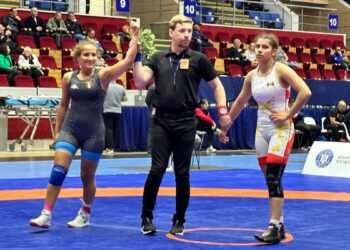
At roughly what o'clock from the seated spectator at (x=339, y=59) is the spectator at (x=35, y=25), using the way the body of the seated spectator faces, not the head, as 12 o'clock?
The spectator is roughly at 3 o'clock from the seated spectator.

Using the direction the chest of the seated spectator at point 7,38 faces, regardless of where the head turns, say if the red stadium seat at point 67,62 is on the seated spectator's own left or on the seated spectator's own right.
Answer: on the seated spectator's own left

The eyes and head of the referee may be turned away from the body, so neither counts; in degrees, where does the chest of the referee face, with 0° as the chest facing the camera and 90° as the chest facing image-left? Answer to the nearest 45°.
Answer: approximately 0°

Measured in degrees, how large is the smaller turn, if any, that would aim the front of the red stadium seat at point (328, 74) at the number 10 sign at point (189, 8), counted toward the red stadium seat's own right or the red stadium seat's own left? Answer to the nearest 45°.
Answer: approximately 135° to the red stadium seat's own right

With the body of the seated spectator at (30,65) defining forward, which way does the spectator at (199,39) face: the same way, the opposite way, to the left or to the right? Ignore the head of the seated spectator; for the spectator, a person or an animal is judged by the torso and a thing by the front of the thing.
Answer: the same way

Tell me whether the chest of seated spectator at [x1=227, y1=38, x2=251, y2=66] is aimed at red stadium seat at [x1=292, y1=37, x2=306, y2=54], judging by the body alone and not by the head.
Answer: no

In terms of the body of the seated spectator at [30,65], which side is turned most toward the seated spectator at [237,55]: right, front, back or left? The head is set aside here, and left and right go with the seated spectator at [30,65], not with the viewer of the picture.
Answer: left

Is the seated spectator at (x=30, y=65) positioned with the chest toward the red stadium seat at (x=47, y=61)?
no

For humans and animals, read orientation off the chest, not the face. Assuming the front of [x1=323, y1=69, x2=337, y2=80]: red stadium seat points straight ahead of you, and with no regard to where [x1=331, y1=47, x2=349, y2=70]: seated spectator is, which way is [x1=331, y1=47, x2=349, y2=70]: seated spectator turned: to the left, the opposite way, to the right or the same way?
the same way

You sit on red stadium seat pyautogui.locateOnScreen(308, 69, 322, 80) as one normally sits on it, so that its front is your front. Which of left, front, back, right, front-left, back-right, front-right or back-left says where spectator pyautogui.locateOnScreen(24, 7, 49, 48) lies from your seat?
right

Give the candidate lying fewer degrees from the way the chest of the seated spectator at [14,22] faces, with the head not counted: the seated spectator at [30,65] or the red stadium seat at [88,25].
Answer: the seated spectator

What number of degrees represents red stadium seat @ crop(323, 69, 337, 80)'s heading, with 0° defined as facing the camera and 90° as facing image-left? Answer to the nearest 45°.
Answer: approximately 315°

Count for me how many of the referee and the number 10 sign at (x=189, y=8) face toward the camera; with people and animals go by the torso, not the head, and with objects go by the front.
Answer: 2

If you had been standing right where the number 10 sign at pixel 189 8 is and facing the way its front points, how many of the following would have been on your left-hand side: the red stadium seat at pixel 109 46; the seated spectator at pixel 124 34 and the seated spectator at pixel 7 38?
0

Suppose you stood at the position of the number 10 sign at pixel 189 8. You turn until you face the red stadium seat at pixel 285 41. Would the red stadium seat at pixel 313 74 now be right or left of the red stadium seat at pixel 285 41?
right
